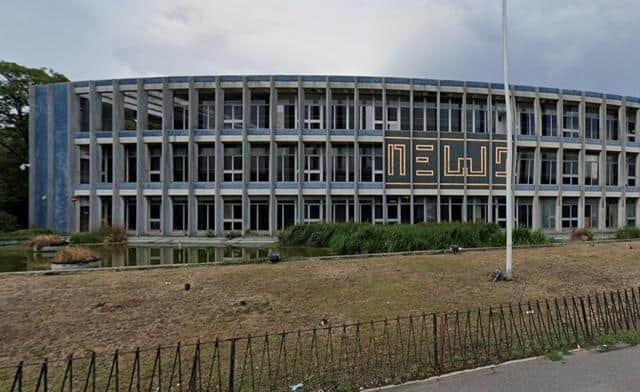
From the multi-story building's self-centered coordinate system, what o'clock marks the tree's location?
The tree is roughly at 3 o'clock from the multi-story building.

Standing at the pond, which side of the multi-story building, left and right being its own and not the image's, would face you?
front

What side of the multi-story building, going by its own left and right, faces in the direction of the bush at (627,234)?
left

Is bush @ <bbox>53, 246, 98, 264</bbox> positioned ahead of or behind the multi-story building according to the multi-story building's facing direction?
ahead

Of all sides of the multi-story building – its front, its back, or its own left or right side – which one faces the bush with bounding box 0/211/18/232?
right

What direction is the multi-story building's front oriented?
toward the camera

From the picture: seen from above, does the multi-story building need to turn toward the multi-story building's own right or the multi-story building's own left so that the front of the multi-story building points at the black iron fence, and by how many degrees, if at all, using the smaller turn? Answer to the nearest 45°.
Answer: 0° — it already faces it

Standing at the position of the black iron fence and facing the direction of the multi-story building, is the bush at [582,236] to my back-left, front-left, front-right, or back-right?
front-right

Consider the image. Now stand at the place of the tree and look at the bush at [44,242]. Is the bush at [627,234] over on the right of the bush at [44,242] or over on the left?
left

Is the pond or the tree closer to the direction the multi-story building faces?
the pond

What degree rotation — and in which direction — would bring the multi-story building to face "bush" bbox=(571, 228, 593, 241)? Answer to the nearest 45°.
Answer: approximately 90° to its left

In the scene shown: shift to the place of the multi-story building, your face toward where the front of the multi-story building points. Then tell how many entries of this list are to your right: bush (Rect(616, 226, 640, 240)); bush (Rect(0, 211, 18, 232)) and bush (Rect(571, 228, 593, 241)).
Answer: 1

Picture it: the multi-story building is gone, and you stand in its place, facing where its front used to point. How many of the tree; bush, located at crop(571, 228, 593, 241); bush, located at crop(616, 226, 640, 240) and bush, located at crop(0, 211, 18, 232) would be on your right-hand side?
2

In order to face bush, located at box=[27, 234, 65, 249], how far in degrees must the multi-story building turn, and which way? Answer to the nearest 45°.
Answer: approximately 45° to its right

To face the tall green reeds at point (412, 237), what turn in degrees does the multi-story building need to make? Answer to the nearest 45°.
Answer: approximately 45° to its left
